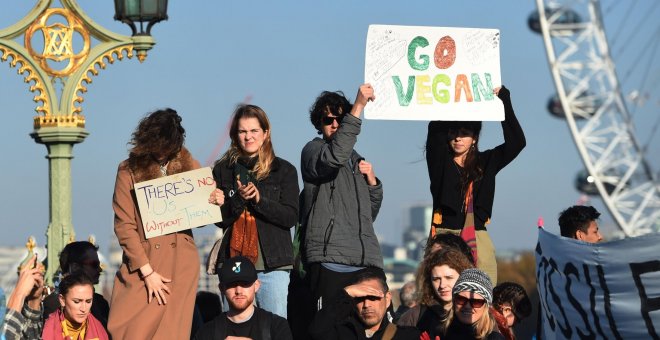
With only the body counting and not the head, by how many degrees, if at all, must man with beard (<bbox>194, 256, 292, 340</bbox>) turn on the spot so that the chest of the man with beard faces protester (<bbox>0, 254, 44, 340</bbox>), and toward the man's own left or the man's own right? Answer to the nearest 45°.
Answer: approximately 90° to the man's own right

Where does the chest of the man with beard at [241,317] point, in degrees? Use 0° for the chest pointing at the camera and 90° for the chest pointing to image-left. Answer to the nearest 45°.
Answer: approximately 0°

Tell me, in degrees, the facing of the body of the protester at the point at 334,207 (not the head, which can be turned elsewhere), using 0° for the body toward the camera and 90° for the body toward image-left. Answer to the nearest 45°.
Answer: approximately 315°
